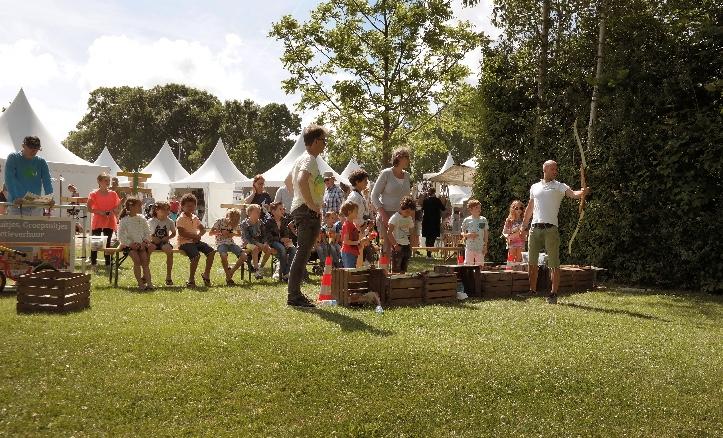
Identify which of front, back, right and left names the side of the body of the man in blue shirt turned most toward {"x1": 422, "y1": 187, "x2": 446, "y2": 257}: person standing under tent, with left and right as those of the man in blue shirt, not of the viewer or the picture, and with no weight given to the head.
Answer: left

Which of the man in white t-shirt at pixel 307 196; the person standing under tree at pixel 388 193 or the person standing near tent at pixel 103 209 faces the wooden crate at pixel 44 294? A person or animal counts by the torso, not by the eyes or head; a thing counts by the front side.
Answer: the person standing near tent at pixel 103 209

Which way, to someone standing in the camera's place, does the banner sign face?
facing the viewer

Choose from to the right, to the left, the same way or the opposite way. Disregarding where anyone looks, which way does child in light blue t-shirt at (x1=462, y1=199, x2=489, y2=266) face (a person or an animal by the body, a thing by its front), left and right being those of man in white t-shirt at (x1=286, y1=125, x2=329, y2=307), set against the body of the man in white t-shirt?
to the right

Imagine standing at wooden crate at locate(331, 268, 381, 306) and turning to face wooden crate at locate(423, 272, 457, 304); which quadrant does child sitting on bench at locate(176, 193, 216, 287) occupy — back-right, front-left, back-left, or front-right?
back-left

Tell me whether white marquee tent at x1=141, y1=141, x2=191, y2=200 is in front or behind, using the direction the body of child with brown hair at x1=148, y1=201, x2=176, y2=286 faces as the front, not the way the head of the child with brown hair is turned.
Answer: behind

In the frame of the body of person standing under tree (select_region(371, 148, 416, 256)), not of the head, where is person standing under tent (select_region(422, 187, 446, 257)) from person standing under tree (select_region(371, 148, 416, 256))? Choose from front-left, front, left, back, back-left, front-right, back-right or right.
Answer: back-left

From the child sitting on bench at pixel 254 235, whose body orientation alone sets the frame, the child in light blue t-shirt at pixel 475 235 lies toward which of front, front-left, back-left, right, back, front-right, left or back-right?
front-left

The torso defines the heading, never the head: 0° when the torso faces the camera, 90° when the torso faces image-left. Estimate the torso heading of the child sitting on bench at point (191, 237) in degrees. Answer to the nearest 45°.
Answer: approximately 315°

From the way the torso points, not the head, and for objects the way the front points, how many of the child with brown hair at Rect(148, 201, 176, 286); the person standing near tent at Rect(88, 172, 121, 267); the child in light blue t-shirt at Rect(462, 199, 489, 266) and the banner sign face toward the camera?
4

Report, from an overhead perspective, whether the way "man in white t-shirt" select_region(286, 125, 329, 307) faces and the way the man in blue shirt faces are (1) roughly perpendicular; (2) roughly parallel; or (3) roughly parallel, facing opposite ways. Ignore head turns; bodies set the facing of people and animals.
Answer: roughly perpendicular

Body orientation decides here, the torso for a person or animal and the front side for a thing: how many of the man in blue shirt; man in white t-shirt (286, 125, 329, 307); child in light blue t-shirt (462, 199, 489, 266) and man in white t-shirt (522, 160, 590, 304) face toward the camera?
3

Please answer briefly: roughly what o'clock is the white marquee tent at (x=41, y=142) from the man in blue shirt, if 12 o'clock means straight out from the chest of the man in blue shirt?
The white marquee tent is roughly at 6 o'clock from the man in blue shirt.

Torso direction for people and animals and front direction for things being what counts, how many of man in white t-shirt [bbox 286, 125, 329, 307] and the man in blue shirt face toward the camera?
1

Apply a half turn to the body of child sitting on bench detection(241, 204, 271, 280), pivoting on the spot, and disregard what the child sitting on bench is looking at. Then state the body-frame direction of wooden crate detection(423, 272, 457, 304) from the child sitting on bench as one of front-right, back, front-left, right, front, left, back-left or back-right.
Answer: back

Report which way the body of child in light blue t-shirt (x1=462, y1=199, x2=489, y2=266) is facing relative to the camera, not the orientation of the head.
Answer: toward the camera

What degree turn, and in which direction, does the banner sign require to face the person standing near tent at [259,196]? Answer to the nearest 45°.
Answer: approximately 135° to its left

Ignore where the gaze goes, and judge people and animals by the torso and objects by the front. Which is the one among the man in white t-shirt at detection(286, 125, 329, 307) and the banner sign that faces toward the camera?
the banner sign

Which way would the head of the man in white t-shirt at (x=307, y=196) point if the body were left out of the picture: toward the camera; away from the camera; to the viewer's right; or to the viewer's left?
to the viewer's right
